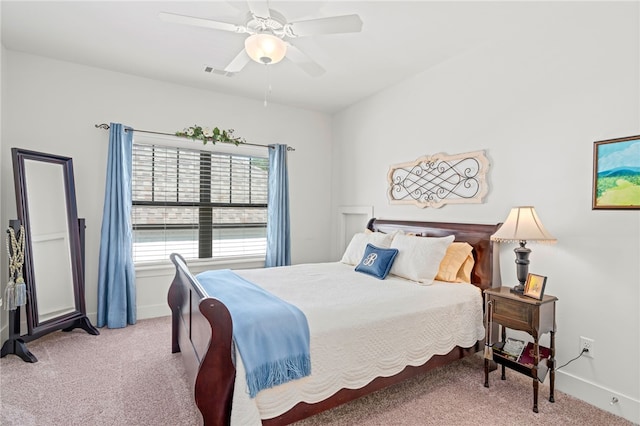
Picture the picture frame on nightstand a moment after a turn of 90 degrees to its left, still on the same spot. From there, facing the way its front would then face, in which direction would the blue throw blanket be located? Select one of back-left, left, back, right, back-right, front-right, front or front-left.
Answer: right

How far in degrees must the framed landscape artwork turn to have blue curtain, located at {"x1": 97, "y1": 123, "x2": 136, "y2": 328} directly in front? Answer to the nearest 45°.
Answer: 0° — it already faces it

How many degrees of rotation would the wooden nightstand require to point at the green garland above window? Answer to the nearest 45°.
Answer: approximately 45° to its right

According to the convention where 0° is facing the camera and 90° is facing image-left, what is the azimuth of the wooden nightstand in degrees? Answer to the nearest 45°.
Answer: approximately 45°

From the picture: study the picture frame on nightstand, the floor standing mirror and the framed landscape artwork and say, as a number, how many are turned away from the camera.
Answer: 0

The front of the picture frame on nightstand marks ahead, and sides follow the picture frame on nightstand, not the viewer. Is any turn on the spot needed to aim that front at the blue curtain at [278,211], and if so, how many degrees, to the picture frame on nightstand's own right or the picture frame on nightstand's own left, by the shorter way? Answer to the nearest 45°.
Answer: approximately 45° to the picture frame on nightstand's own right

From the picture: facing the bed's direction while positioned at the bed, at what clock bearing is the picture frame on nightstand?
The picture frame on nightstand is roughly at 7 o'clock from the bed.

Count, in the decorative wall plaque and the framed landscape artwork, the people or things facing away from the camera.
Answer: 0

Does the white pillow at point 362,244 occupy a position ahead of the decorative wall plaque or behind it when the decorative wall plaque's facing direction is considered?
ahead

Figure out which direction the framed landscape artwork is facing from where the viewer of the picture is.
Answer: facing the viewer and to the left of the viewer
